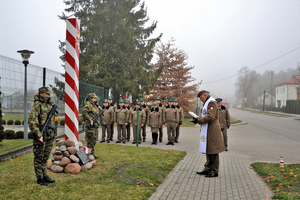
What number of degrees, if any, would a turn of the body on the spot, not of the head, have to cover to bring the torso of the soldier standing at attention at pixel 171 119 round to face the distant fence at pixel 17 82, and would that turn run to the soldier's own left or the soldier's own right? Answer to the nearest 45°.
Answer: approximately 90° to the soldier's own right

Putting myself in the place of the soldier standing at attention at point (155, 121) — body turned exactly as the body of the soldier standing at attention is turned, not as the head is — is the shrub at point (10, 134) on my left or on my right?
on my right

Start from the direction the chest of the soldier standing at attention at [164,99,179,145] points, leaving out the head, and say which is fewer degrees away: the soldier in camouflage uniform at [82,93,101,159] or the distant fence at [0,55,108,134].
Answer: the soldier in camouflage uniform

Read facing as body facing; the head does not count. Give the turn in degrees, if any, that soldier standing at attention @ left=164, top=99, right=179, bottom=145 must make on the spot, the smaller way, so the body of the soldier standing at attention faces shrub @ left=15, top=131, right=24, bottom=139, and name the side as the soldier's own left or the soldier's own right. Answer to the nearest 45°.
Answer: approximately 90° to the soldier's own right

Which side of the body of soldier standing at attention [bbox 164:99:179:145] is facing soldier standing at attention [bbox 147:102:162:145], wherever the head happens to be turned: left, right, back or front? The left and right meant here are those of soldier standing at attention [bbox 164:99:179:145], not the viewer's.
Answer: right

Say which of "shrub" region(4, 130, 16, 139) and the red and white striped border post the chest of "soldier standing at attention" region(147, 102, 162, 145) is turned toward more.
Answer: the red and white striped border post

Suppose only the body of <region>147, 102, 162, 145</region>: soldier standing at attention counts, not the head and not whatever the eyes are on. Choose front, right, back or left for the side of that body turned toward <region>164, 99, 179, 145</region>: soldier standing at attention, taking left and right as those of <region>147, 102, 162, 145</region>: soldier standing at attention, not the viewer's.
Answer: left

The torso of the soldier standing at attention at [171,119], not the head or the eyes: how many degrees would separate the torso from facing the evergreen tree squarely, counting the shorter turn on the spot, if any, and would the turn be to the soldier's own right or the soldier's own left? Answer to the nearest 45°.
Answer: approximately 135° to the soldier's own right

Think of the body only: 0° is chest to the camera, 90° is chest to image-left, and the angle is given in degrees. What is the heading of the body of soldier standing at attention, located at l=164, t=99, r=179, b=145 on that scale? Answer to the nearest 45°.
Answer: approximately 0°

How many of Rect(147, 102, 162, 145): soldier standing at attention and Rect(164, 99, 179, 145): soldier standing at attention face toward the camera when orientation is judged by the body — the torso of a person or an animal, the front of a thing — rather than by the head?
2

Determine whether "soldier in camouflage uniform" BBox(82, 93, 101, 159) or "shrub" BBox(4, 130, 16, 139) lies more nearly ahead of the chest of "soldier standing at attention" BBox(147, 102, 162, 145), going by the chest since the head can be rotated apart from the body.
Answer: the soldier in camouflage uniform

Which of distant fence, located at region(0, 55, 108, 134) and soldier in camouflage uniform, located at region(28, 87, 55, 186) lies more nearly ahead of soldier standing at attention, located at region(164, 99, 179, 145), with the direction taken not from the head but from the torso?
the soldier in camouflage uniform
